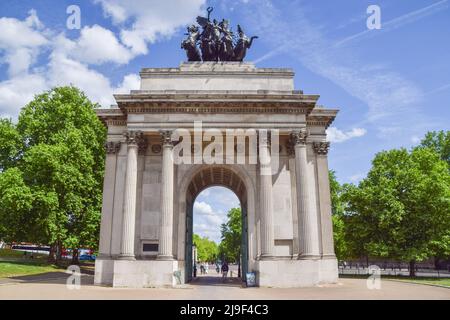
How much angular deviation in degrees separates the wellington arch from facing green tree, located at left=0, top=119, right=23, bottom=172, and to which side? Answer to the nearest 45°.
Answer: approximately 135° to its right

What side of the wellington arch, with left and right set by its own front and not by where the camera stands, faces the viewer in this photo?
front

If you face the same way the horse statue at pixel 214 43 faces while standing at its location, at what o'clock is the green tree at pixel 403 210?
The green tree is roughly at 8 o'clock from the horse statue.

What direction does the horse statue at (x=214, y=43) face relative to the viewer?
toward the camera

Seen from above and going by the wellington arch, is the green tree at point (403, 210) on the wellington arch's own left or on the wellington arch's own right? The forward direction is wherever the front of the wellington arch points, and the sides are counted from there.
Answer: on the wellington arch's own left
